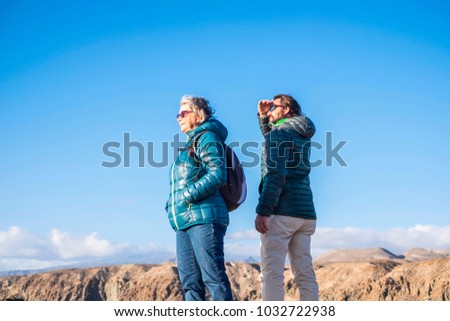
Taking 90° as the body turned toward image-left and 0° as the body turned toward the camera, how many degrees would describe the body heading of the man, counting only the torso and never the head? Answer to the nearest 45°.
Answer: approximately 135°

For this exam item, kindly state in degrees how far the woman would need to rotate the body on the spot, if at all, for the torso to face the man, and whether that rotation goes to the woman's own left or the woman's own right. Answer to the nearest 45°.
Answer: approximately 180°

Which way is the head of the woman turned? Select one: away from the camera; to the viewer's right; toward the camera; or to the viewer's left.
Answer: to the viewer's left

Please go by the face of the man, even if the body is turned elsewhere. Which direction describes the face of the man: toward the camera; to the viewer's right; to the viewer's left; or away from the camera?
to the viewer's left

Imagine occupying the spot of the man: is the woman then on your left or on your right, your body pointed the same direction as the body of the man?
on your left

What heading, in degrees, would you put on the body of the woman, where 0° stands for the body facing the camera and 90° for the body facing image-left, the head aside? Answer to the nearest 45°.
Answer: approximately 45°

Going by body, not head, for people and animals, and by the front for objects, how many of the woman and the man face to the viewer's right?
0
